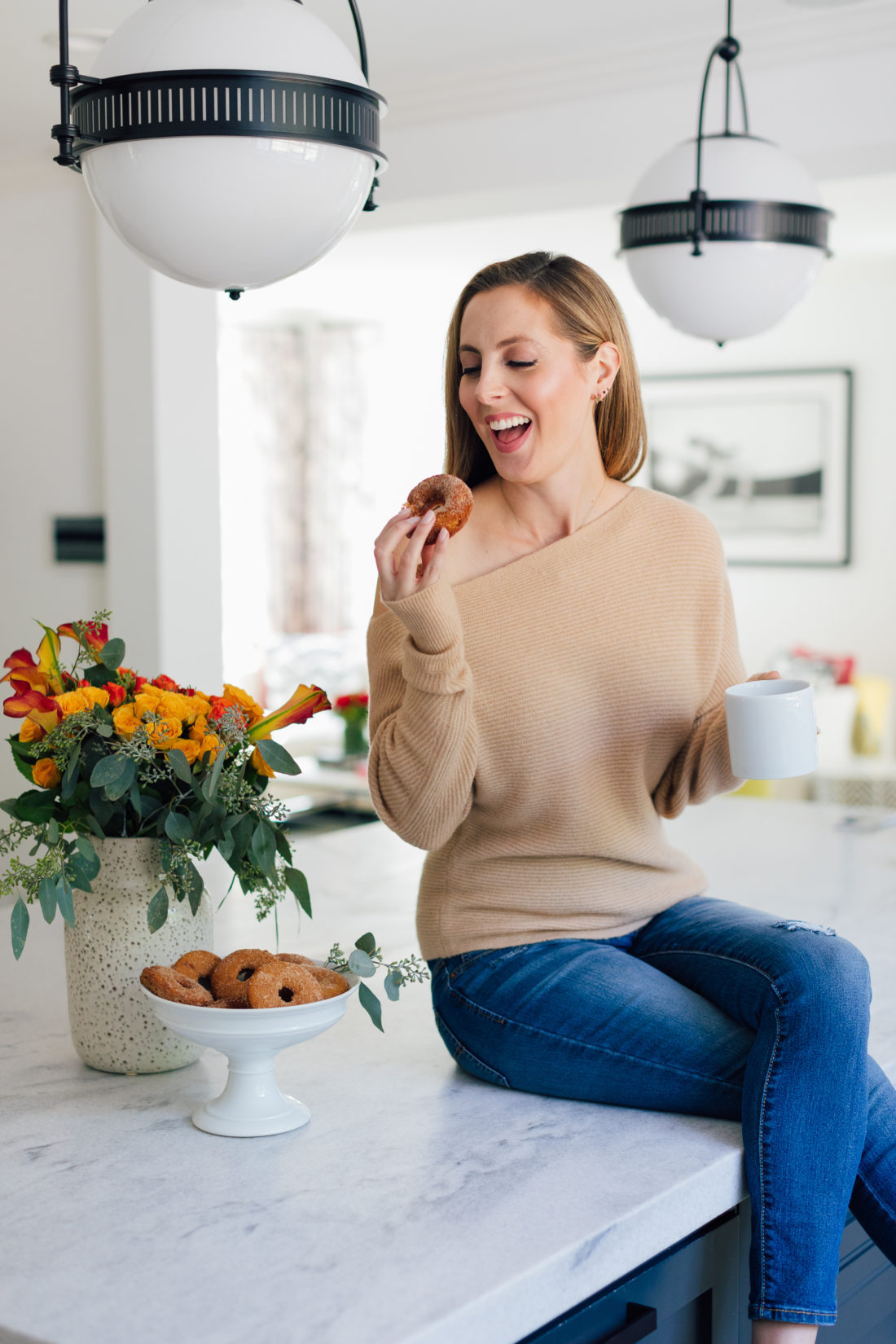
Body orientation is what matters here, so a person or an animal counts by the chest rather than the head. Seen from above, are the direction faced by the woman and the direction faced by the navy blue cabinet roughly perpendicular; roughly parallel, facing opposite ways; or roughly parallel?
roughly parallel

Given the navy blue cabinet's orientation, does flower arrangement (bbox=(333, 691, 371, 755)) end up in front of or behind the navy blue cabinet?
behind

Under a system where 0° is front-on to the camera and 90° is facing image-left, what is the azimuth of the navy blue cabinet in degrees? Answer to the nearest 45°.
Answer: approximately 315°

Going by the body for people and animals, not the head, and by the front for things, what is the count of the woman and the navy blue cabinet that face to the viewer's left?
0

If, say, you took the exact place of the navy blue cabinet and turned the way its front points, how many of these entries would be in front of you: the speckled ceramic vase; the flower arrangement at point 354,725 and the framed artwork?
0

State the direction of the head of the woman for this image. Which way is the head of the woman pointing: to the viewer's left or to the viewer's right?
to the viewer's left

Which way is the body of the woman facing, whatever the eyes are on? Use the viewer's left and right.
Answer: facing the viewer and to the right of the viewer

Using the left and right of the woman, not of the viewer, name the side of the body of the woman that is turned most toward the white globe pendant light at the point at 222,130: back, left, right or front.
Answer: right

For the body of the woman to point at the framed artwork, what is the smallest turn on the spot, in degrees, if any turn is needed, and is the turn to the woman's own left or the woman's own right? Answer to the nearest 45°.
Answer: approximately 135° to the woman's own left
